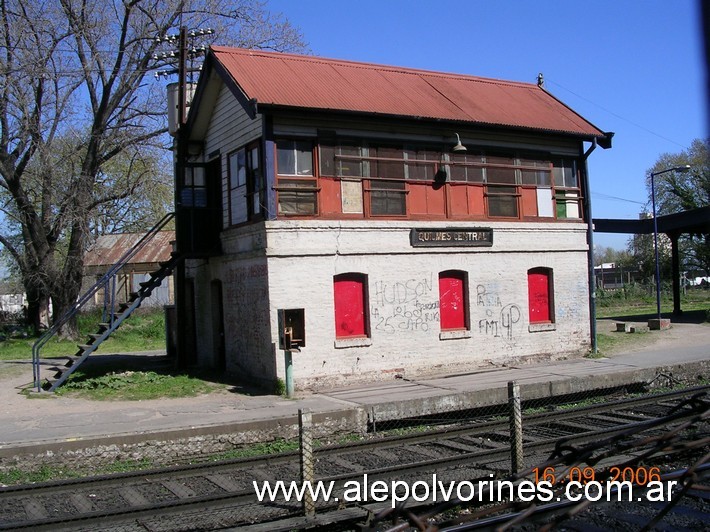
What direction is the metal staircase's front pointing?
to the viewer's left

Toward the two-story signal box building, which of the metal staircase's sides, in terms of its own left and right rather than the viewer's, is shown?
back

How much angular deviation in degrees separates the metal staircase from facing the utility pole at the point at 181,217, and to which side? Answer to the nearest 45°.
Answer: approximately 135° to its right

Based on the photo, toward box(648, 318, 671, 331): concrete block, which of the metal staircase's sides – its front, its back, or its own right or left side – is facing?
back

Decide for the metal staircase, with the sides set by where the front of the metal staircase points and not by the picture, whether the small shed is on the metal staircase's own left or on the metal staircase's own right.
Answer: on the metal staircase's own right

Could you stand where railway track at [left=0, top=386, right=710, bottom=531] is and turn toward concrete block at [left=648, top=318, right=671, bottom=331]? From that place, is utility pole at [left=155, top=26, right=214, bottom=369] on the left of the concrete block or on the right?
left

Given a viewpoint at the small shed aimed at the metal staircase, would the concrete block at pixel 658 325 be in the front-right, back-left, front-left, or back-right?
front-left

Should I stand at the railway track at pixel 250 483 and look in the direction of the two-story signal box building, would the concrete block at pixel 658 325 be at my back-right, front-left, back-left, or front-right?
front-right

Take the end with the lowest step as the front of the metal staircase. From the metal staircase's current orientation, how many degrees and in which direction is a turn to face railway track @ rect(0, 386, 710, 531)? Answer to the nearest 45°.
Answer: approximately 90° to its left
